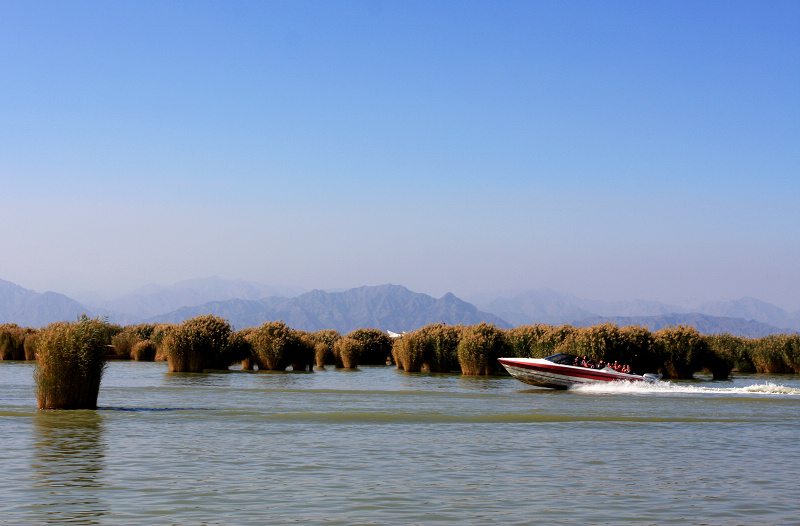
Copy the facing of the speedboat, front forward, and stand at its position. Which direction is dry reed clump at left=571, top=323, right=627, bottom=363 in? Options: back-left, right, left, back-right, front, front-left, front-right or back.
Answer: right

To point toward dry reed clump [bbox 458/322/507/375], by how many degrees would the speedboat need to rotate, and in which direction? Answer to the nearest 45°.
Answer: approximately 45° to its right

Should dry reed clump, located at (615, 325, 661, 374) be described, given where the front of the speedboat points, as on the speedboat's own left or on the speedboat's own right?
on the speedboat's own right

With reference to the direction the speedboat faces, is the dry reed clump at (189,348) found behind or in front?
in front

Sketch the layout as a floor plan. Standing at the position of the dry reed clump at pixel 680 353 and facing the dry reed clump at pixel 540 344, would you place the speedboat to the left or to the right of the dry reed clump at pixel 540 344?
left

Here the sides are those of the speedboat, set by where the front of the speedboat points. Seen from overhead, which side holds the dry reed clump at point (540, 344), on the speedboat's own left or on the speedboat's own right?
on the speedboat's own right

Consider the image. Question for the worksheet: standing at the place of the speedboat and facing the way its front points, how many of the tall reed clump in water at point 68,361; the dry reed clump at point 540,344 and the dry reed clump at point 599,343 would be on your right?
2

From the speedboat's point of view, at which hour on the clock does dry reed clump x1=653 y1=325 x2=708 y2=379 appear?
The dry reed clump is roughly at 4 o'clock from the speedboat.

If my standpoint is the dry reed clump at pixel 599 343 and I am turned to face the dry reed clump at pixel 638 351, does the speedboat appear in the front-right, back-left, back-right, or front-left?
back-right

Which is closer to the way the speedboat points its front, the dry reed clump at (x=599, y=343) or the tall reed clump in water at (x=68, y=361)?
the tall reed clump in water

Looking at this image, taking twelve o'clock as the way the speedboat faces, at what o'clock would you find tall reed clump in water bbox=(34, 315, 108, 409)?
The tall reed clump in water is roughly at 10 o'clock from the speedboat.

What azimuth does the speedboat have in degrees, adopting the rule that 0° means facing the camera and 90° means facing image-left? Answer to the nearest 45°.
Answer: approximately 90°
